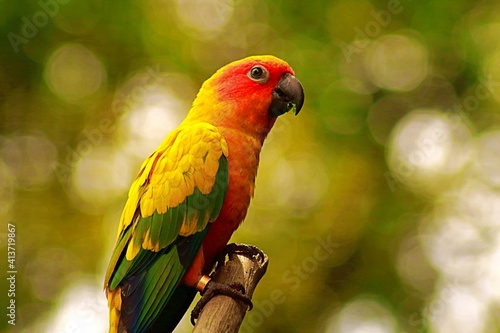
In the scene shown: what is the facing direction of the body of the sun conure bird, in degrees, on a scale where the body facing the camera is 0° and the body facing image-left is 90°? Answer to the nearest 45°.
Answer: approximately 270°
